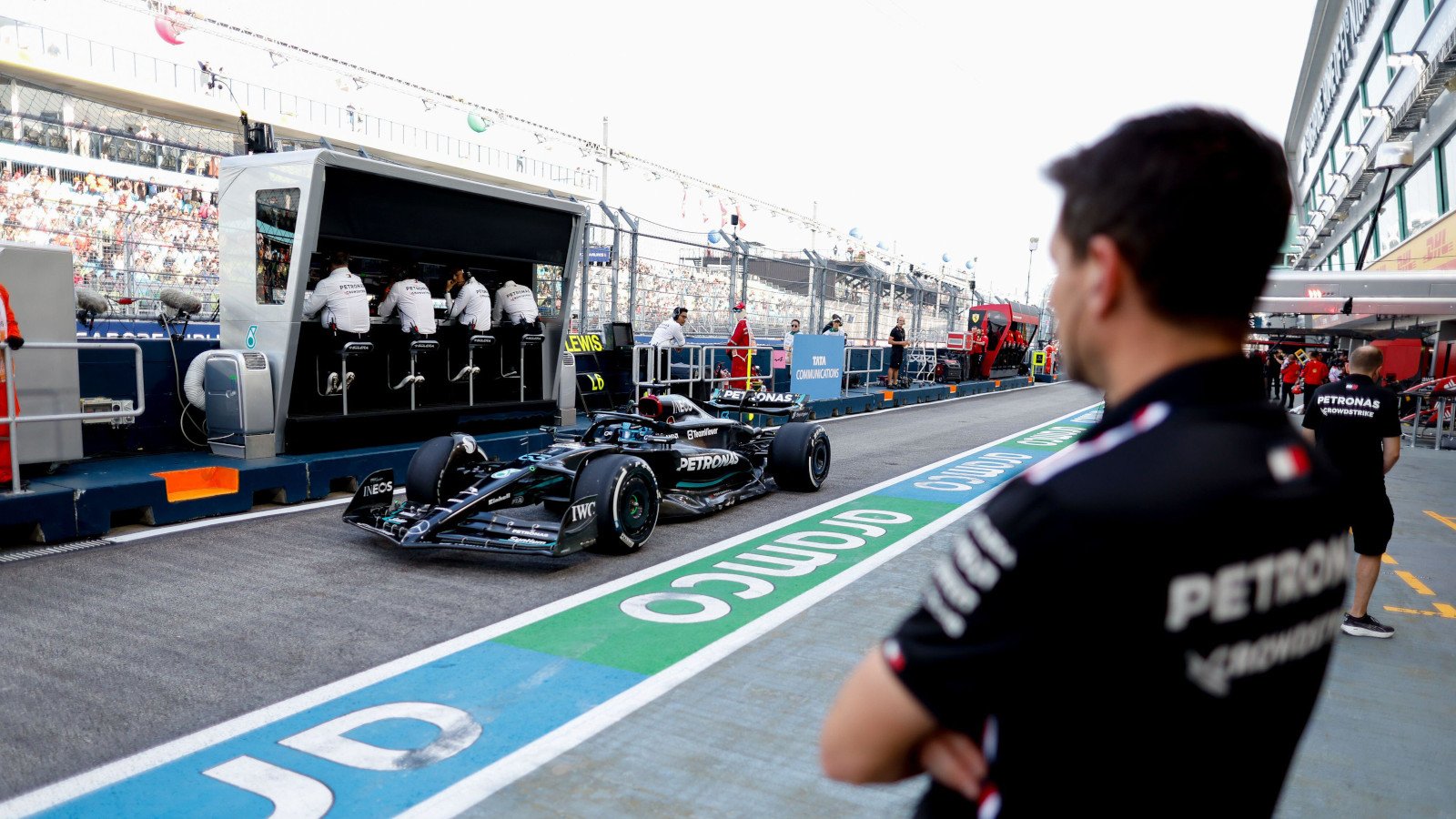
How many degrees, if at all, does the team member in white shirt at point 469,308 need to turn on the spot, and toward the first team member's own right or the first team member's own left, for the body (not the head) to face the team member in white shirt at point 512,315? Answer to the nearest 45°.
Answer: approximately 90° to the first team member's own right

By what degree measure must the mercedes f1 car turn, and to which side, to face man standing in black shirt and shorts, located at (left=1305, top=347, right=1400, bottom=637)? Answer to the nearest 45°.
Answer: approximately 90° to its left

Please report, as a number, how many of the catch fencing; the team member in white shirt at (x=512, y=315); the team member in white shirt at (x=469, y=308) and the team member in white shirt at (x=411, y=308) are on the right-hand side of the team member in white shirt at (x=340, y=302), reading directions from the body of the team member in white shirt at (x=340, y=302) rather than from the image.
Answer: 4

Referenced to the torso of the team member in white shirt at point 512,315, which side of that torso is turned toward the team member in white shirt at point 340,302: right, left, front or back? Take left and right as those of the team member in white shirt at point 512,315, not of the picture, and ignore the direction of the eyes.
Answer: left

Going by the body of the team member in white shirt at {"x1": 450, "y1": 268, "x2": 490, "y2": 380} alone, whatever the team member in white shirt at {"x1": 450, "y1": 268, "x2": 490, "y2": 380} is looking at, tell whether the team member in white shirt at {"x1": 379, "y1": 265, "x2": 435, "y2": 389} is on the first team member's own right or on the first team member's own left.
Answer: on the first team member's own left

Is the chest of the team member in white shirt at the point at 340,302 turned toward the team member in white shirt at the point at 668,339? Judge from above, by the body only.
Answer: no

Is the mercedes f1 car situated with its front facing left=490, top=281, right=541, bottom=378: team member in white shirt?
no

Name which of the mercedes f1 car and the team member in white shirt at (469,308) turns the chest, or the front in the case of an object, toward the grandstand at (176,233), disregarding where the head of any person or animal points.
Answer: the team member in white shirt

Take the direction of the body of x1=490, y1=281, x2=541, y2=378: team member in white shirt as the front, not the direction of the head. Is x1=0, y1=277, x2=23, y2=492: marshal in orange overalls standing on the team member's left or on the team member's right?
on the team member's left

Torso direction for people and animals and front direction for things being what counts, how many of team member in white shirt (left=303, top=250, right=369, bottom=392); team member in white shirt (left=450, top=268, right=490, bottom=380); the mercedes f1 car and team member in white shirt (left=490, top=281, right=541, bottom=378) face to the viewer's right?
0

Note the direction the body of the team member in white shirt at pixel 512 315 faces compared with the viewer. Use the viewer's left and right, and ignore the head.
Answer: facing away from the viewer and to the left of the viewer

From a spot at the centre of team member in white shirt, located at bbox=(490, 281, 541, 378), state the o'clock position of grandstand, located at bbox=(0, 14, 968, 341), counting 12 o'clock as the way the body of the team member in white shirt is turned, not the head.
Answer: The grandstand is roughly at 12 o'clock from the team member in white shirt.

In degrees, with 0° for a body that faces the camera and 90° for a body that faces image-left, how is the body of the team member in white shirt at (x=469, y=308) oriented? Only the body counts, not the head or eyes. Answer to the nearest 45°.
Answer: approximately 135°

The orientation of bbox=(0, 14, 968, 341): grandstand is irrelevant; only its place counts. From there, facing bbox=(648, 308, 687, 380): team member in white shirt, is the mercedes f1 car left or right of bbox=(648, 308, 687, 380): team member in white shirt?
right

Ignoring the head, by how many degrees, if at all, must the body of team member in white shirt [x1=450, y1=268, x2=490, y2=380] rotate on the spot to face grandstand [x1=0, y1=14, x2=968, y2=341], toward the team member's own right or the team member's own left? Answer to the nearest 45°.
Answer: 0° — they already face it

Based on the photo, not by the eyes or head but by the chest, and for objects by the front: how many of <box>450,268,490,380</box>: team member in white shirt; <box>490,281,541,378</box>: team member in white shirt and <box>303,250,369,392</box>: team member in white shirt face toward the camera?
0

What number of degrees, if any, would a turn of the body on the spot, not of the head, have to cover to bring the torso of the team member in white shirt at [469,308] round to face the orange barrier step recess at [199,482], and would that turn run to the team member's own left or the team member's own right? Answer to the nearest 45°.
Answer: approximately 90° to the team member's own left
